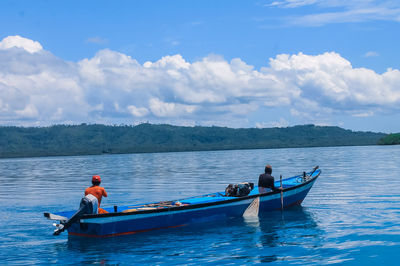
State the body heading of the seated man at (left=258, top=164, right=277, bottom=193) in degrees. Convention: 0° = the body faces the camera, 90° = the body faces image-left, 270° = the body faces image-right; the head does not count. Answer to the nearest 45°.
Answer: approximately 225°

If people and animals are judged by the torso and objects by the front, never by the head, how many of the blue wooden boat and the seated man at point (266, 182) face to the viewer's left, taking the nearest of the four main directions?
0

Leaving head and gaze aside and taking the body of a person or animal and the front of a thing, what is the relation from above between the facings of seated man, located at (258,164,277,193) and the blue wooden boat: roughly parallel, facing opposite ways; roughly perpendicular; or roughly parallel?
roughly parallel

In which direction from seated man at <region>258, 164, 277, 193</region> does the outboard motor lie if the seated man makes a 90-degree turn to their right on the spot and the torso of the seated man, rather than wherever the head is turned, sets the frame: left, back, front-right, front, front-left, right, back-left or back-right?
right

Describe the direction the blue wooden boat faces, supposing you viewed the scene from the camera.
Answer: facing away from the viewer and to the right of the viewer
